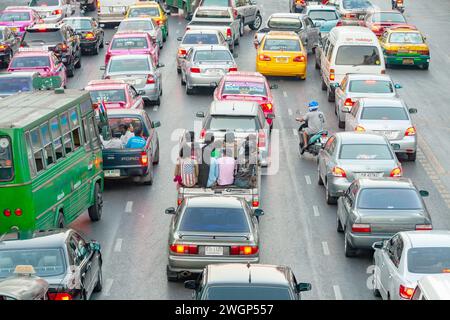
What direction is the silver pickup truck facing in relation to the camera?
away from the camera

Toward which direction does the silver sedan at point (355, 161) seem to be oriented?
away from the camera

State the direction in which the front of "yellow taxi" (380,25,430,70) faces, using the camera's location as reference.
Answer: facing away from the viewer

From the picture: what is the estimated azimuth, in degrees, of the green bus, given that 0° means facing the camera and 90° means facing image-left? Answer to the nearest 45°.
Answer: approximately 225°

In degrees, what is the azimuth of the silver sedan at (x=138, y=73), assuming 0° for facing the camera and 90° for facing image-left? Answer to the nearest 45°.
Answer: approximately 180°

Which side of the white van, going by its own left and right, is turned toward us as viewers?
back

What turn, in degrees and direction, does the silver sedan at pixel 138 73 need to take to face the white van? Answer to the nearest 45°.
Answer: approximately 90° to its right

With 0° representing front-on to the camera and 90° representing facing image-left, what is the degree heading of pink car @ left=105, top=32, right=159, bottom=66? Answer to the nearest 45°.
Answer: approximately 180°

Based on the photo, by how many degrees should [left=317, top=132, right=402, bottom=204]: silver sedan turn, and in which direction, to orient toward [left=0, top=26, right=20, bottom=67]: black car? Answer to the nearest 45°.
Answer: approximately 45° to its left
